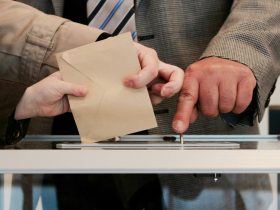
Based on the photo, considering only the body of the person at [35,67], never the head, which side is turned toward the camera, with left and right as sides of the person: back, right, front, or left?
right
